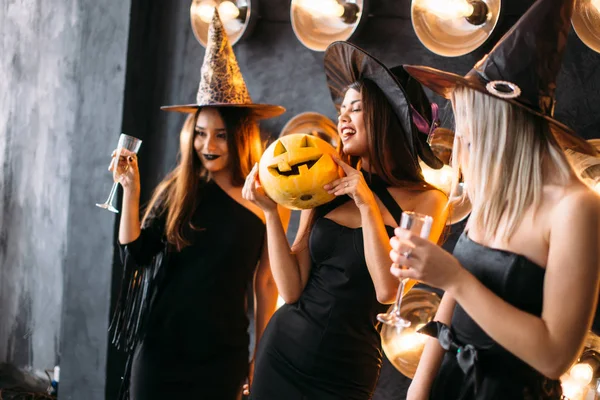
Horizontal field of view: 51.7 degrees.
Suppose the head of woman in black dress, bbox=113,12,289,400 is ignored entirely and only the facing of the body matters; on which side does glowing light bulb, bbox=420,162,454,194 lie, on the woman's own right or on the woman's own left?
on the woman's own left

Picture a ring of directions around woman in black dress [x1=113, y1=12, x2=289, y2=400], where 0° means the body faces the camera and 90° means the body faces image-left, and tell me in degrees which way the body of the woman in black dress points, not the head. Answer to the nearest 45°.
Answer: approximately 0°

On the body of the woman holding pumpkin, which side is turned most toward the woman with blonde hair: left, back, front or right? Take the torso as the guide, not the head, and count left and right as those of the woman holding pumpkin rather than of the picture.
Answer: left

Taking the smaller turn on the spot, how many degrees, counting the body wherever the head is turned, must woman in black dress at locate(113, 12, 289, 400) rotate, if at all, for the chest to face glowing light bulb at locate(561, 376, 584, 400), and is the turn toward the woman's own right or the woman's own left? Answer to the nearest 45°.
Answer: approximately 45° to the woman's own left

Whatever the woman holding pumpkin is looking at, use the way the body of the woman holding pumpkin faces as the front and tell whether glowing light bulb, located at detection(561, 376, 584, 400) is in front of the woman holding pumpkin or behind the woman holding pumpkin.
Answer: behind

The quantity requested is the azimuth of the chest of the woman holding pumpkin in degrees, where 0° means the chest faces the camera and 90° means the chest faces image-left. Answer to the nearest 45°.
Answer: approximately 45°

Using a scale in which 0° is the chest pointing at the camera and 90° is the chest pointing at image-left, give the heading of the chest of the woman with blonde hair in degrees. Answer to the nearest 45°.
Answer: approximately 45°
